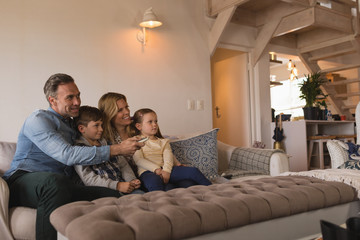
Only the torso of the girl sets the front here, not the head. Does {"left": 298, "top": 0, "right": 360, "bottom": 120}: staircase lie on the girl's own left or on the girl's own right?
on the girl's own left

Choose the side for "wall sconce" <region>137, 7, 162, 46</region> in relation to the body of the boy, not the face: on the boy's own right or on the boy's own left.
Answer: on the boy's own left

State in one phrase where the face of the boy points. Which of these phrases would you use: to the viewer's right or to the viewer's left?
to the viewer's right

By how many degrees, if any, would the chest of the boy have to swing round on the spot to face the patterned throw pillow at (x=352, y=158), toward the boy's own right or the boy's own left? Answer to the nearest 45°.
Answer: approximately 45° to the boy's own left

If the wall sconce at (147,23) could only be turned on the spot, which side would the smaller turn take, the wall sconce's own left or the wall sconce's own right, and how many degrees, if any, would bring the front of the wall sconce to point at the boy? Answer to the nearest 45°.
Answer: approximately 45° to the wall sconce's own right

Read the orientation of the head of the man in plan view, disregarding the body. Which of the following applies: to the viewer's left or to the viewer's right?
to the viewer's right

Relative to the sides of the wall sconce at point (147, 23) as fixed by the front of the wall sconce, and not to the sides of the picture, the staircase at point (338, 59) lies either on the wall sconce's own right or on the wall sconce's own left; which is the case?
on the wall sconce's own left

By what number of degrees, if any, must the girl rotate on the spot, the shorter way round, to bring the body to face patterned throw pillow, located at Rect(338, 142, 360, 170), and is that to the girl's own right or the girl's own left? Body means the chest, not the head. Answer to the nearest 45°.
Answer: approximately 45° to the girl's own left

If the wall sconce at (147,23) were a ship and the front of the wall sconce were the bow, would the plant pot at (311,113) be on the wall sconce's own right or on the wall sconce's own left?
on the wall sconce's own left

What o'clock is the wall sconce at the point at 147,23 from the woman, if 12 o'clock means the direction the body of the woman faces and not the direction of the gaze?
The wall sconce is roughly at 8 o'clock from the woman.

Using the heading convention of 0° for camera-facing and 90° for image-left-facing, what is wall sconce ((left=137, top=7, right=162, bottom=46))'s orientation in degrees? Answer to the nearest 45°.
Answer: approximately 315°
